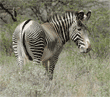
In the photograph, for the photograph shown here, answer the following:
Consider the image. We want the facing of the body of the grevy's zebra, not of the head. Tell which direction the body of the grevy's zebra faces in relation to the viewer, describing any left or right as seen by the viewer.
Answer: facing away from the viewer and to the right of the viewer
